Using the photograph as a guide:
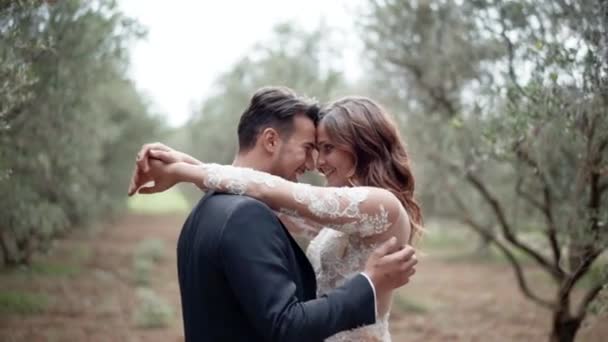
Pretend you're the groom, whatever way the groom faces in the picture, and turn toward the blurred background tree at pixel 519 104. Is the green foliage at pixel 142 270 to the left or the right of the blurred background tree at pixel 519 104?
left

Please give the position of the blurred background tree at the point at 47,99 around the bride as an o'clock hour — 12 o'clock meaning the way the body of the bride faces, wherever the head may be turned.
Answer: The blurred background tree is roughly at 2 o'clock from the bride.

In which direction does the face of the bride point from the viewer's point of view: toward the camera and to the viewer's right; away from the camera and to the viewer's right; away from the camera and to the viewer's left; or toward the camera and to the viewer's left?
toward the camera and to the viewer's left

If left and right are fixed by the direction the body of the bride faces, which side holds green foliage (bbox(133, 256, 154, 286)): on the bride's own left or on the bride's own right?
on the bride's own right

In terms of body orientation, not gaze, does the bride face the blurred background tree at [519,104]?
no

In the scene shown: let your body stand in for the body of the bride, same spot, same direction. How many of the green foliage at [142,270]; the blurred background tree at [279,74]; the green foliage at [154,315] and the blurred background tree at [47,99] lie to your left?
0

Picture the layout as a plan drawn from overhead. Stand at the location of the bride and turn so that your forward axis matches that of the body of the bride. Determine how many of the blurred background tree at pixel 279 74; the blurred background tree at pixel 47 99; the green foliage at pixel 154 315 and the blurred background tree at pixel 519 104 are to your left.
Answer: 0

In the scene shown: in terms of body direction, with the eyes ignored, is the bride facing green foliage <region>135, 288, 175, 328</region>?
no

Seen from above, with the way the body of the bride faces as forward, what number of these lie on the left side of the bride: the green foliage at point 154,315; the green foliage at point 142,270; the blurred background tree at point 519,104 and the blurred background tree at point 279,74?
0

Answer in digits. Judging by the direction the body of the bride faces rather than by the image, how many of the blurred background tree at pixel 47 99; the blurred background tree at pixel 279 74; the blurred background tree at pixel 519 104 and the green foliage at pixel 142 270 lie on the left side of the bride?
0

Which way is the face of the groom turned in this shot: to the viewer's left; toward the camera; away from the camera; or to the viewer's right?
to the viewer's right

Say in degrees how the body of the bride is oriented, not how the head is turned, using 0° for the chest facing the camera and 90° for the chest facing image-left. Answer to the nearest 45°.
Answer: approximately 90°

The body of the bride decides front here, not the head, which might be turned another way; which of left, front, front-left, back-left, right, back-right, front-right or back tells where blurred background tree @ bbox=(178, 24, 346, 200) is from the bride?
right
